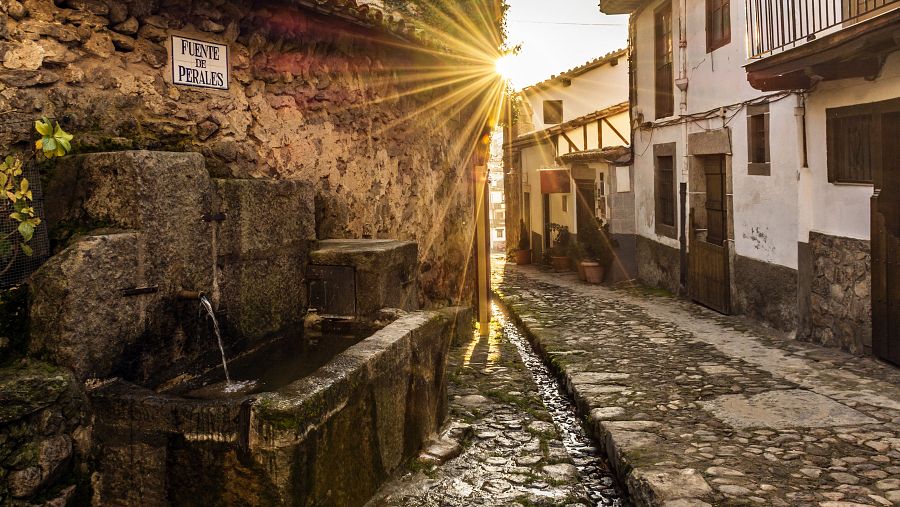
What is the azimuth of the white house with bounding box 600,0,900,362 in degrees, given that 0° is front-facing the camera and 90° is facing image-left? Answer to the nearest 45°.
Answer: approximately 45°

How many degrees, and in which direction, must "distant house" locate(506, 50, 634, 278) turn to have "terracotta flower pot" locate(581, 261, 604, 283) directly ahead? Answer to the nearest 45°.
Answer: approximately 45° to its left

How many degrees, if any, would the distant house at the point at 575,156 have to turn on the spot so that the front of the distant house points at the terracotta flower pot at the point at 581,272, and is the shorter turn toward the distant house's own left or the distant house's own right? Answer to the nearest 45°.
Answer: approximately 45° to the distant house's own left

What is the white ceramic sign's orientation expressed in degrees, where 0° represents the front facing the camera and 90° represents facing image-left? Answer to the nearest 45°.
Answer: approximately 315°
